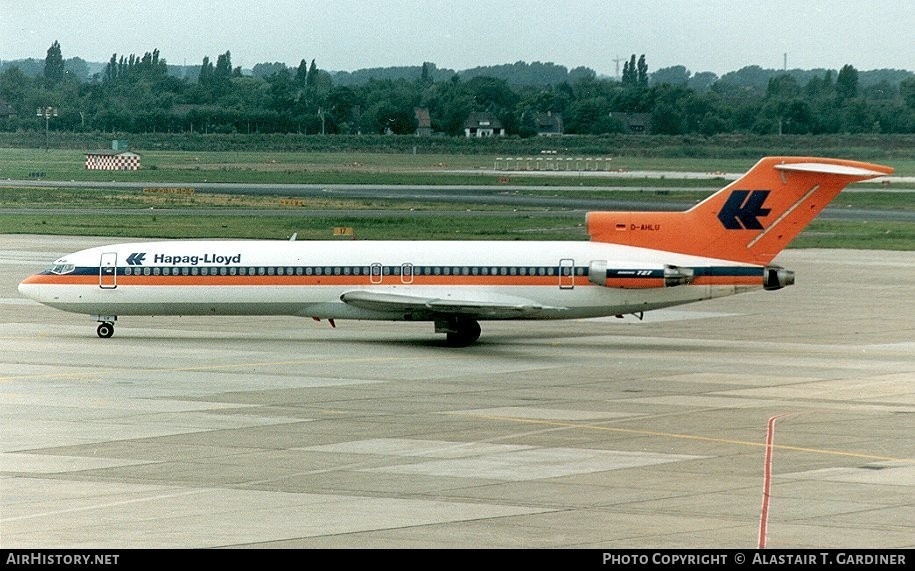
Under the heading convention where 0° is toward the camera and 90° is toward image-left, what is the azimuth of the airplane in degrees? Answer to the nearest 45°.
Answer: approximately 90°

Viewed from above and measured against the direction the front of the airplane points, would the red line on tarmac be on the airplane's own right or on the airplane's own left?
on the airplane's own left
